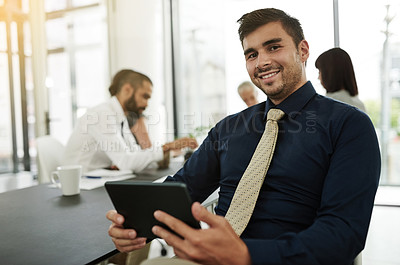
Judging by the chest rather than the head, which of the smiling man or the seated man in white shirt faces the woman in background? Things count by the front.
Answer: the seated man in white shirt

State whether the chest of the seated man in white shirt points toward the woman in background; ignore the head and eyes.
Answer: yes

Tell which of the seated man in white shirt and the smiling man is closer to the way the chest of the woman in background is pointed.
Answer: the seated man in white shirt

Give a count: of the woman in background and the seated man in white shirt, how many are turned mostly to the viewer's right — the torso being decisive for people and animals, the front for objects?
1

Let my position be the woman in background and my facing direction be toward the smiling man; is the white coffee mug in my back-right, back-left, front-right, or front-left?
front-right

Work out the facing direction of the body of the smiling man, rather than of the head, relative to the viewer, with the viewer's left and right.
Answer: facing the viewer and to the left of the viewer

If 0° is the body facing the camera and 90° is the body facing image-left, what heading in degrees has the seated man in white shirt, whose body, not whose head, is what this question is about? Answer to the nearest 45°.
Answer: approximately 270°

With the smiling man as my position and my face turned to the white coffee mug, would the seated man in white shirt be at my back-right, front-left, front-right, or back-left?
front-right

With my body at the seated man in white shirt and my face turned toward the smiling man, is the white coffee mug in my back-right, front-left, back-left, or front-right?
front-right

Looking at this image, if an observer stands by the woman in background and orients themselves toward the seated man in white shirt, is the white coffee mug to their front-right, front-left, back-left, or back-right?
front-left

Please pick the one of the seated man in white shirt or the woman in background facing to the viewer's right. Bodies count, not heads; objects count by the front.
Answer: the seated man in white shirt

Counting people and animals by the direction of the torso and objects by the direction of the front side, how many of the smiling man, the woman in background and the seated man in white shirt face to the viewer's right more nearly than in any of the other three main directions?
1

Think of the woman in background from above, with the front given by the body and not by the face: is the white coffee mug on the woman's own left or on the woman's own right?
on the woman's own left

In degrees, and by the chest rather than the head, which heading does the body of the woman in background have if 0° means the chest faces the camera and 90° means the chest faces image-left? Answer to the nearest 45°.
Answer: approximately 135°

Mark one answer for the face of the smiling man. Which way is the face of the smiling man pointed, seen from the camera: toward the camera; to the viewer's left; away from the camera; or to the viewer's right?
toward the camera

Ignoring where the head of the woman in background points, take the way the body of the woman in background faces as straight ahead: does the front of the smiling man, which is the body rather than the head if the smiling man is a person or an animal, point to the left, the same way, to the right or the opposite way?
to the left
